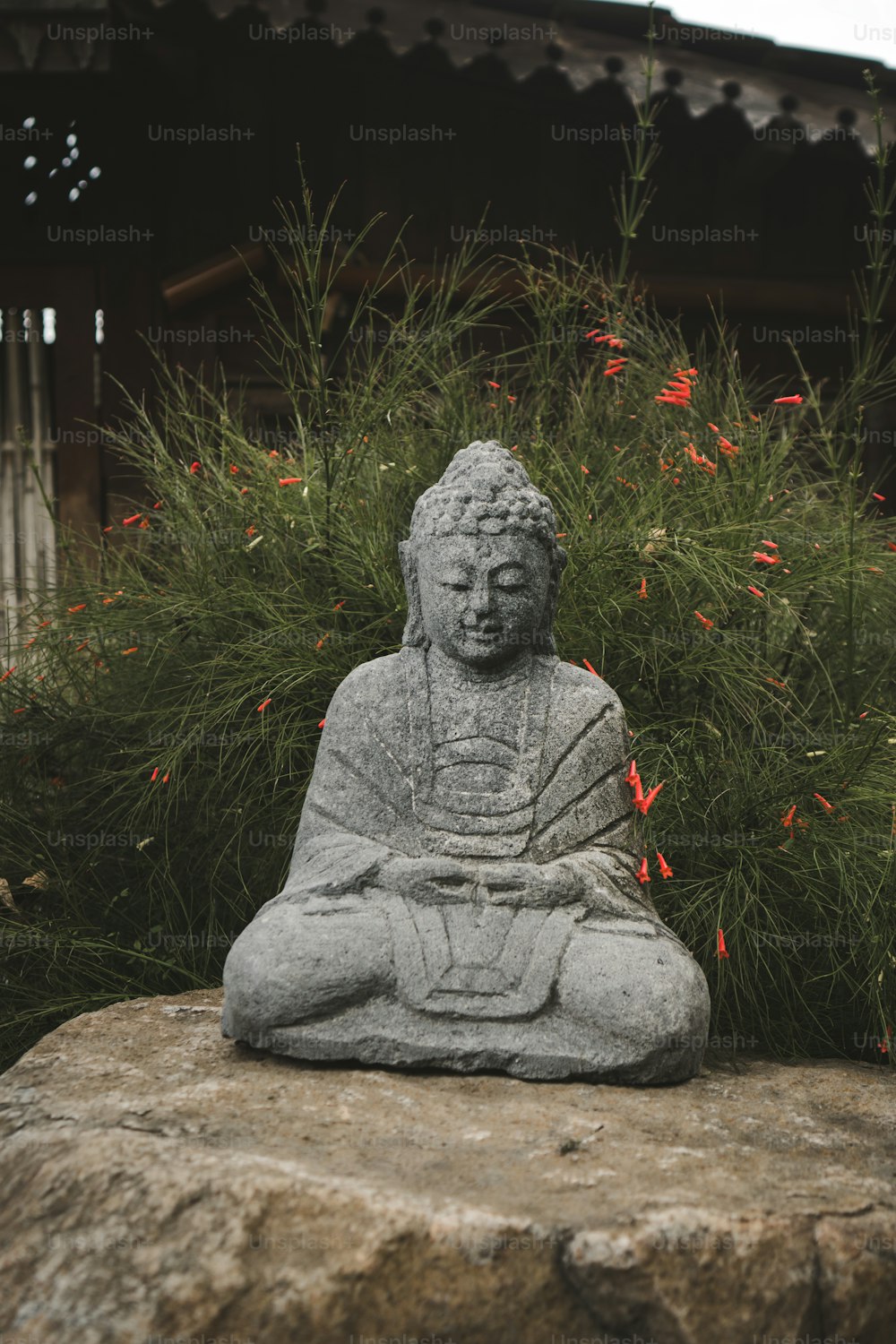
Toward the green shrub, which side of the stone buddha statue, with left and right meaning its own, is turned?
back

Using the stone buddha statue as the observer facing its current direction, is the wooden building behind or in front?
behind

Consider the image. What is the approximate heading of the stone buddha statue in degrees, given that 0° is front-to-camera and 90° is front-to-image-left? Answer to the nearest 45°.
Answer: approximately 0°
